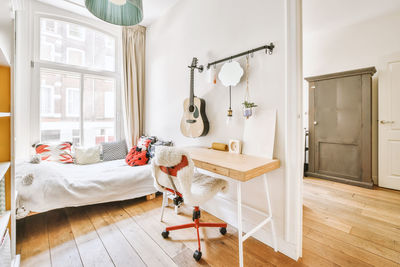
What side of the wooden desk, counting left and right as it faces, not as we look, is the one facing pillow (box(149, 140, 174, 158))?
right

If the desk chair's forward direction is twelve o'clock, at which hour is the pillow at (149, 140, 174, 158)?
The pillow is roughly at 10 o'clock from the desk chair.

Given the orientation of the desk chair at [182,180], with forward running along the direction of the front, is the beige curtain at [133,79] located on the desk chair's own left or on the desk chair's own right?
on the desk chair's own left

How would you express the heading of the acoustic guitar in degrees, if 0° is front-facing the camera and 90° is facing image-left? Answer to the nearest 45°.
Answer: approximately 45°

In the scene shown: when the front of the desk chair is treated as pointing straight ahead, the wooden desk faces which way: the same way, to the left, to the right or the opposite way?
the opposite way

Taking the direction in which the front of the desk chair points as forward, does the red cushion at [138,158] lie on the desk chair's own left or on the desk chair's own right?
on the desk chair's own left

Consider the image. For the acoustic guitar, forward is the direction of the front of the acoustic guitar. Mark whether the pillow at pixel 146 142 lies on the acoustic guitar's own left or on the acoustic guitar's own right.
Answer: on the acoustic guitar's own right

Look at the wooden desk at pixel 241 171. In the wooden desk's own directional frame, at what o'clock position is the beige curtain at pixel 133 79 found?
The beige curtain is roughly at 3 o'clock from the wooden desk.

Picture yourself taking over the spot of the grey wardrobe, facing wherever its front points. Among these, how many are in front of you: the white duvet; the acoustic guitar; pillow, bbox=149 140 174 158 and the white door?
3

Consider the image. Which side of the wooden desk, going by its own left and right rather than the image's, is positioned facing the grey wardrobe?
back

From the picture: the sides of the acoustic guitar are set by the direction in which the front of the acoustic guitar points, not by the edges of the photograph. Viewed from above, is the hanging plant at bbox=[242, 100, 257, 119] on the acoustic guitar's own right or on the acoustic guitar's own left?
on the acoustic guitar's own left

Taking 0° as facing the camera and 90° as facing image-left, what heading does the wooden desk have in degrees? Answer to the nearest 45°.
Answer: approximately 45°
